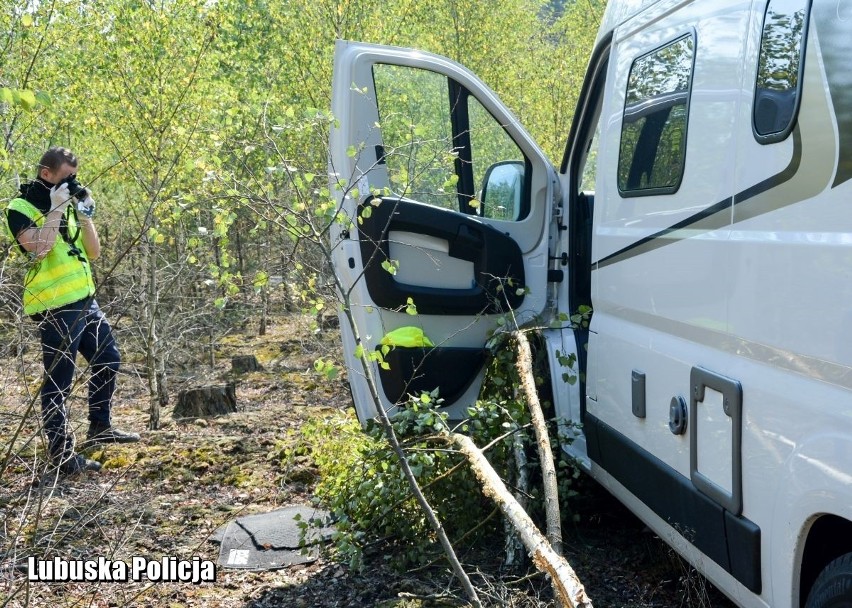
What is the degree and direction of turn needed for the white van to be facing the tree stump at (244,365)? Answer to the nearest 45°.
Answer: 0° — it already faces it

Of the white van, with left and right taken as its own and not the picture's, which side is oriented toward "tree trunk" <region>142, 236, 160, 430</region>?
front

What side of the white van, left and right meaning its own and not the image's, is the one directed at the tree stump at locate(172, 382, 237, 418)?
front

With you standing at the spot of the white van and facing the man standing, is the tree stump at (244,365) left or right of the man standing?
right

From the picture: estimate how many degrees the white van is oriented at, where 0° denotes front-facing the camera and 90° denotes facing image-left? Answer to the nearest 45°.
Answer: approximately 135°
